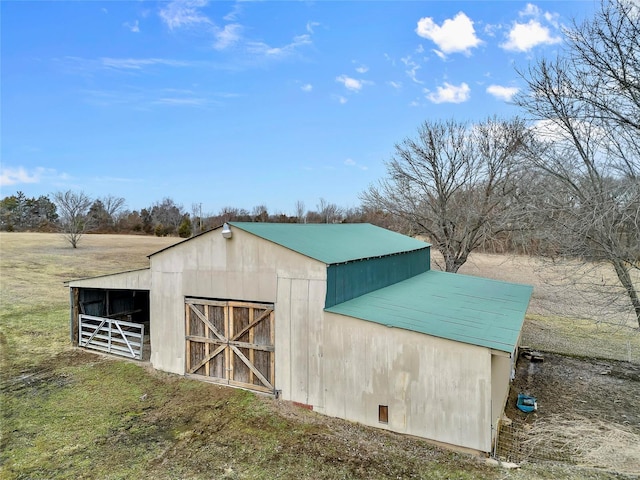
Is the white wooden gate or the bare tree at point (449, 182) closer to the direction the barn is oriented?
the white wooden gate

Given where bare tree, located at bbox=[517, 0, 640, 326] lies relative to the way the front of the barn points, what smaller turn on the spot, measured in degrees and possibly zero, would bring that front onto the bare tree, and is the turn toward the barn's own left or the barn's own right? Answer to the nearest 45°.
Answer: approximately 135° to the barn's own left

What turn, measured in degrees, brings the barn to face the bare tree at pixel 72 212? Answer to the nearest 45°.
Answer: approximately 90° to its right

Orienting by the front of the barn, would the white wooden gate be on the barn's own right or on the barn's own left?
on the barn's own right

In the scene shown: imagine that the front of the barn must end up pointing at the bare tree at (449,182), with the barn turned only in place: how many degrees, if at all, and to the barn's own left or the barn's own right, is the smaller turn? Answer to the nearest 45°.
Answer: approximately 180°

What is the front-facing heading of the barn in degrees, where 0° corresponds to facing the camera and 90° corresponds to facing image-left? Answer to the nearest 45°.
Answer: approximately 45°

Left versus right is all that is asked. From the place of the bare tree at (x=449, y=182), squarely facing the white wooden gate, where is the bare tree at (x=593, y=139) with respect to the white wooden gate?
left
